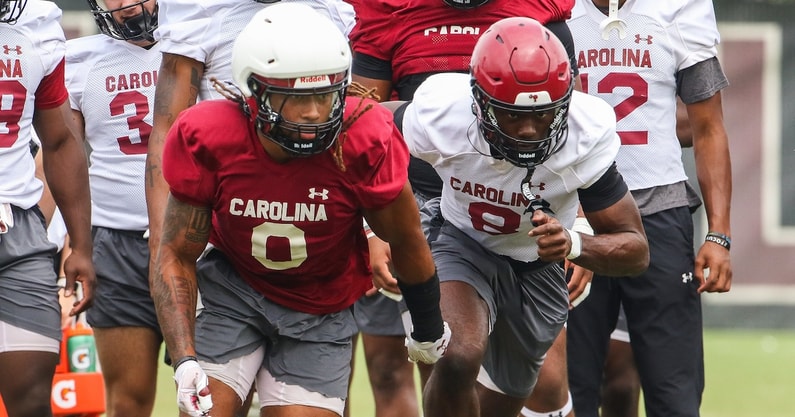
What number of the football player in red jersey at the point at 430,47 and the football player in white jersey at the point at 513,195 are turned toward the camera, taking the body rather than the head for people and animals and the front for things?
2

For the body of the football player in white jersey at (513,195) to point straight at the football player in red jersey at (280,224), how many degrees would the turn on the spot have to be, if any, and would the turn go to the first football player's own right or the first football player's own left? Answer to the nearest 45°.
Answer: approximately 45° to the first football player's own right

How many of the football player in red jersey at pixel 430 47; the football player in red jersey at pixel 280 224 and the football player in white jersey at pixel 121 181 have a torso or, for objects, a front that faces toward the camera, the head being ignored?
3

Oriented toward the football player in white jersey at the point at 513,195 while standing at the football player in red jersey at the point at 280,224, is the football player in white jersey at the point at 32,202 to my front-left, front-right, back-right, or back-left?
back-left

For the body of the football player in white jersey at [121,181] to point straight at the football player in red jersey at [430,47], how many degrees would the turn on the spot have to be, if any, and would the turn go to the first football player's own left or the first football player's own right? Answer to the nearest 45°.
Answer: approximately 90° to the first football player's own left

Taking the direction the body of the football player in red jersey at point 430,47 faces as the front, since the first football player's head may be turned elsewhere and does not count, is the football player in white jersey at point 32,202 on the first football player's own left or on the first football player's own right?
on the first football player's own right

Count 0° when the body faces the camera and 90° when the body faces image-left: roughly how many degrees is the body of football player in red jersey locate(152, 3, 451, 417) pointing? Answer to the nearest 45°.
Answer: approximately 0°

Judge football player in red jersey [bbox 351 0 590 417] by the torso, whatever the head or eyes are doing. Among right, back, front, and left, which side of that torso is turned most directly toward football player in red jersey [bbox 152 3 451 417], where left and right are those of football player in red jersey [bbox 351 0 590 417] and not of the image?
front

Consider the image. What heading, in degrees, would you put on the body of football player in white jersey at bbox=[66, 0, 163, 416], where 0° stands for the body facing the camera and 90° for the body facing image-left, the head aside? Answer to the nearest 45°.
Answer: approximately 0°

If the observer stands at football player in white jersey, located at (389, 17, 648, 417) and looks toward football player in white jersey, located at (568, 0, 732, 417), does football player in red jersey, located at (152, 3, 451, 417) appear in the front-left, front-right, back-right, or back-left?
back-left

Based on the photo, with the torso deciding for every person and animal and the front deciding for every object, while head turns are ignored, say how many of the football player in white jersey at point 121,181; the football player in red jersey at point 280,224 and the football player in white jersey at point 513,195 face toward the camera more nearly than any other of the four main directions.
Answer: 3

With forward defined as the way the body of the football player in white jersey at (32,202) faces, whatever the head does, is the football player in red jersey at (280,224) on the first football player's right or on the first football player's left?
on the first football player's left
